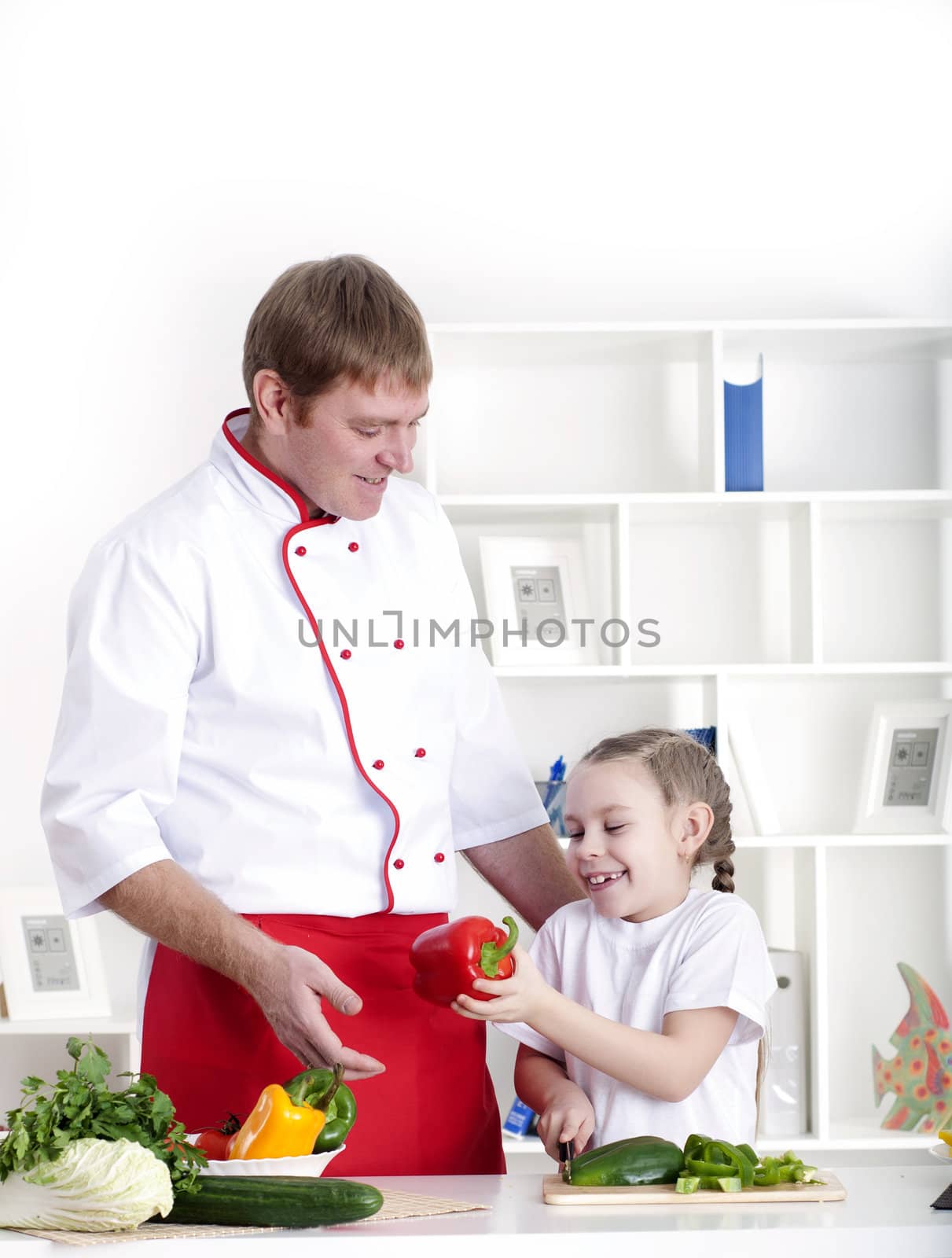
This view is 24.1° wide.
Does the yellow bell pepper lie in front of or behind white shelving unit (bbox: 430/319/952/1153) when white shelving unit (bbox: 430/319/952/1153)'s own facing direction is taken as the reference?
in front

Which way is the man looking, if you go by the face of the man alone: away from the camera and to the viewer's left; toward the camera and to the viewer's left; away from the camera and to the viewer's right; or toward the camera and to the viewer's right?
toward the camera and to the viewer's right

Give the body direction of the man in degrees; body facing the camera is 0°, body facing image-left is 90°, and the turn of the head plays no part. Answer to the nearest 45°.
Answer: approximately 315°

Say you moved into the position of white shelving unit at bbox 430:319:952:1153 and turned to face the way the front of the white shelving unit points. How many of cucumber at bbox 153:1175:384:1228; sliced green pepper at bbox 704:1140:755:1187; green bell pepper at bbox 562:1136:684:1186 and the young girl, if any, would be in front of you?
4

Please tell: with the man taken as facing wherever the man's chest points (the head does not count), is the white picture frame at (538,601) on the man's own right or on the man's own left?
on the man's own left

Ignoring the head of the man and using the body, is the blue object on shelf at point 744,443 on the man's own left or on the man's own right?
on the man's own left

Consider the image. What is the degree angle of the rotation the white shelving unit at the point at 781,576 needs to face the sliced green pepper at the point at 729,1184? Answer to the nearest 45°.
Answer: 0° — it already faces it

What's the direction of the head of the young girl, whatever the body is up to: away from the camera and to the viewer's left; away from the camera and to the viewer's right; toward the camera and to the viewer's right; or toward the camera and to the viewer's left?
toward the camera and to the viewer's left
